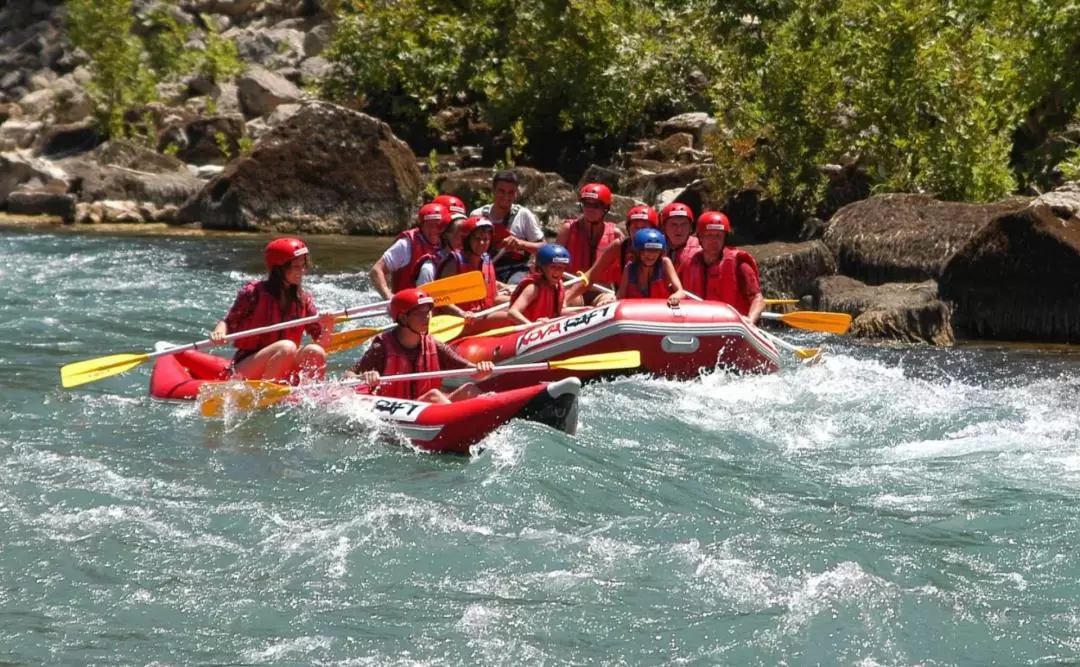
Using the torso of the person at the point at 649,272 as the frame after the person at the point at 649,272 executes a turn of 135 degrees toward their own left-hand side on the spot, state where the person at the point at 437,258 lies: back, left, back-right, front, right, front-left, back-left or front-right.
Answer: back-left

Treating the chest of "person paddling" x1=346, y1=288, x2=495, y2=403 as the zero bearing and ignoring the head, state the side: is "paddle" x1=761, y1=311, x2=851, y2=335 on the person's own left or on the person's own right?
on the person's own left

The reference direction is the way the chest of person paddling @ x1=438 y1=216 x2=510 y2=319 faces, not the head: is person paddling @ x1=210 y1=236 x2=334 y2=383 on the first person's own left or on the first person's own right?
on the first person's own right

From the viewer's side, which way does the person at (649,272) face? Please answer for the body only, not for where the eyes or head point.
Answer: toward the camera

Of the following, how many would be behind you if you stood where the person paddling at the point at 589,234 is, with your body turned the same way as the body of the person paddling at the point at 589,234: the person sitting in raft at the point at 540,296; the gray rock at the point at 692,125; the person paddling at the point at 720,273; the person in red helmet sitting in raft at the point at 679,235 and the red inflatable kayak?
1

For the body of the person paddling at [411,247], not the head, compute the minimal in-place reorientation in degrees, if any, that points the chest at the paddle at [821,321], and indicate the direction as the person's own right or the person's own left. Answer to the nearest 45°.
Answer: approximately 45° to the person's own left

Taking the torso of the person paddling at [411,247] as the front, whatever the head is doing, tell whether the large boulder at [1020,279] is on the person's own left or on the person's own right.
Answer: on the person's own left

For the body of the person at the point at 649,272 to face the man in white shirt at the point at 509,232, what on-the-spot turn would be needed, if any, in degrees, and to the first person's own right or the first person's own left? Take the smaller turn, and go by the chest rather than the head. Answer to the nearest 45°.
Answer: approximately 135° to the first person's own right

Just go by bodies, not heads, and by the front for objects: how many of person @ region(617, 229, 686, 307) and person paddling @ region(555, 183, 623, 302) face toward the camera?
2
